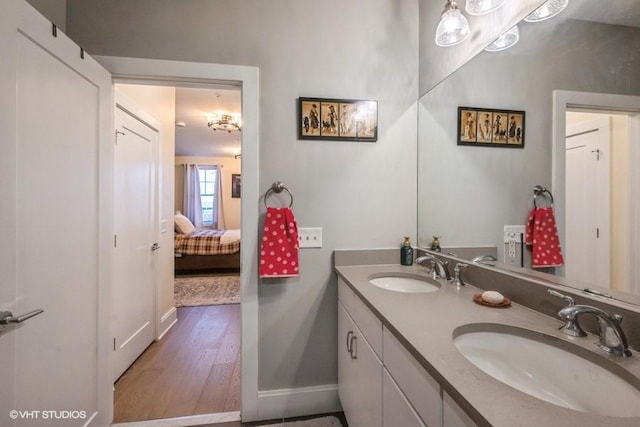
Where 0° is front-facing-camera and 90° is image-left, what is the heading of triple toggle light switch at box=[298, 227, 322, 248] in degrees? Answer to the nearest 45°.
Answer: approximately 0°

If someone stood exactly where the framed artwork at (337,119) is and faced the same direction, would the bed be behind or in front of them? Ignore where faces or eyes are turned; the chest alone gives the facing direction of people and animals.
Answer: behind

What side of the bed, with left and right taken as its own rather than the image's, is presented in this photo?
right

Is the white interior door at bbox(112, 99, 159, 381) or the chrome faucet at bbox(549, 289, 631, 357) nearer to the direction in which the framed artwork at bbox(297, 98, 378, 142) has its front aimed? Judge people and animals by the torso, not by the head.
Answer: the chrome faucet

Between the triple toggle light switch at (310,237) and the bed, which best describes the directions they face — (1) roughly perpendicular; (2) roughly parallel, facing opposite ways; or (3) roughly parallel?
roughly perpendicular

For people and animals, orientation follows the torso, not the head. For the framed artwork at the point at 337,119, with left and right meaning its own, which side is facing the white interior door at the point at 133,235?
right

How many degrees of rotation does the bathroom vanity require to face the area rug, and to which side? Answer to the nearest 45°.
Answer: approximately 90° to its right

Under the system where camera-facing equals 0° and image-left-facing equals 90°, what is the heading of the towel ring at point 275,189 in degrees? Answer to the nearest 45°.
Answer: approximately 0°
